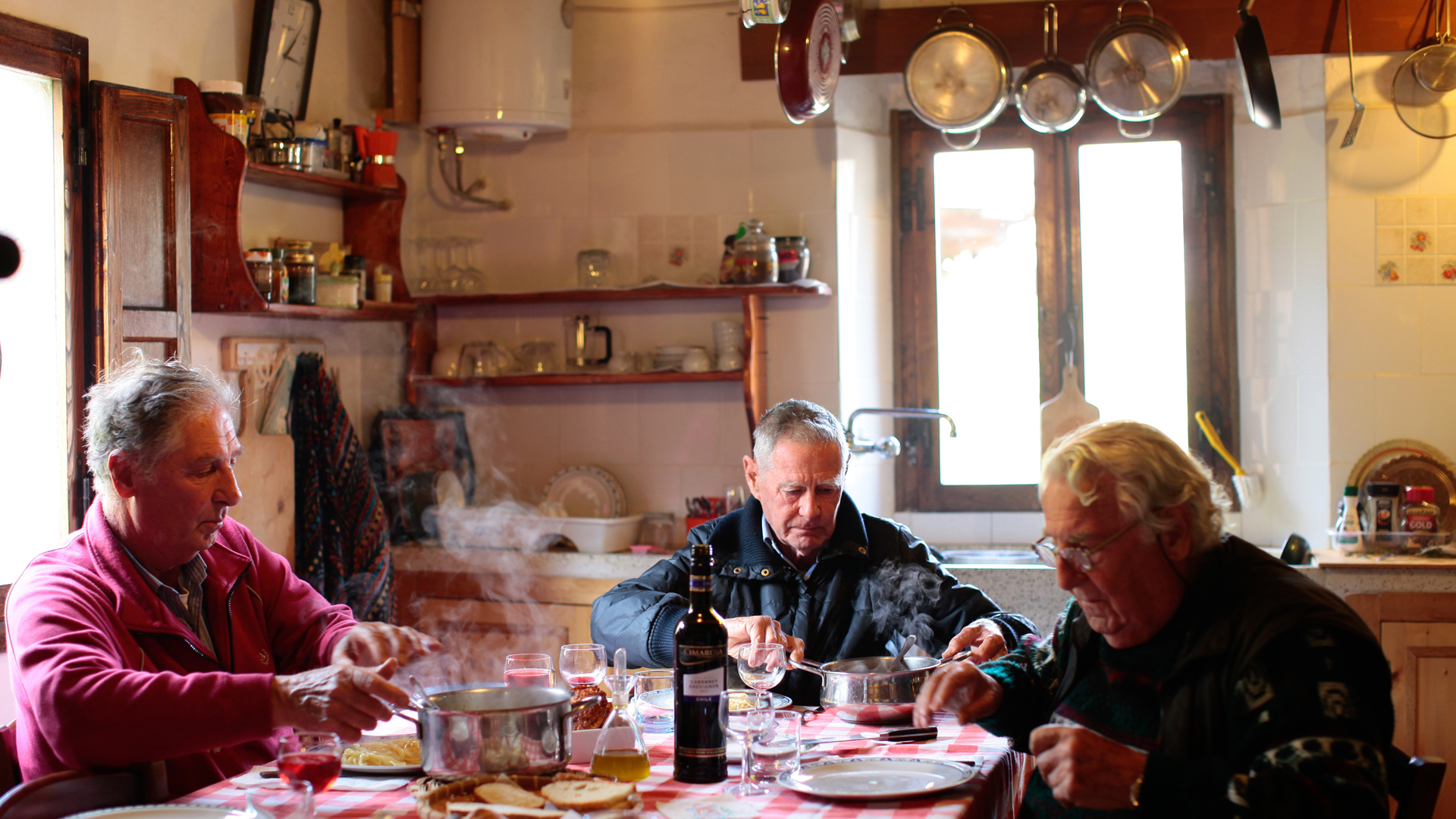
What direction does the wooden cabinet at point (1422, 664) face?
toward the camera

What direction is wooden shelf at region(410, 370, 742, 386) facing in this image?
toward the camera

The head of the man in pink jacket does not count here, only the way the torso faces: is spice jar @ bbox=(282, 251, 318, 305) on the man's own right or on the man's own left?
on the man's own left

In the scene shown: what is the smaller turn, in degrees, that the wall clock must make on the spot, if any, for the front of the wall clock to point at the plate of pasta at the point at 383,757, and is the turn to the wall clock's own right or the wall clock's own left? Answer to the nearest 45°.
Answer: approximately 45° to the wall clock's own right

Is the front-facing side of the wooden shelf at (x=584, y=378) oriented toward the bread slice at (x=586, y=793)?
yes

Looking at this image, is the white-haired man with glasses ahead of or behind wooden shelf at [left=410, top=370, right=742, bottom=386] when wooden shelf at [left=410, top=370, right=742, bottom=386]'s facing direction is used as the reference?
ahead

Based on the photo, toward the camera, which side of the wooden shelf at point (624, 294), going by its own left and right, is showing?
front

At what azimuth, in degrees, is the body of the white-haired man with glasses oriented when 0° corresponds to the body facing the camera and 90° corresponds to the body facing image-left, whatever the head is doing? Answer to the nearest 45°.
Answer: approximately 45°

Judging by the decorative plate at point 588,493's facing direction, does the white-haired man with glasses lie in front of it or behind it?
in front

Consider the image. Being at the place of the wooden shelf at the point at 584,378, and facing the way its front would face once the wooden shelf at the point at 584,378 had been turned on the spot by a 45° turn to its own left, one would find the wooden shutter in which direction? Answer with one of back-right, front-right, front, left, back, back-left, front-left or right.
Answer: right
